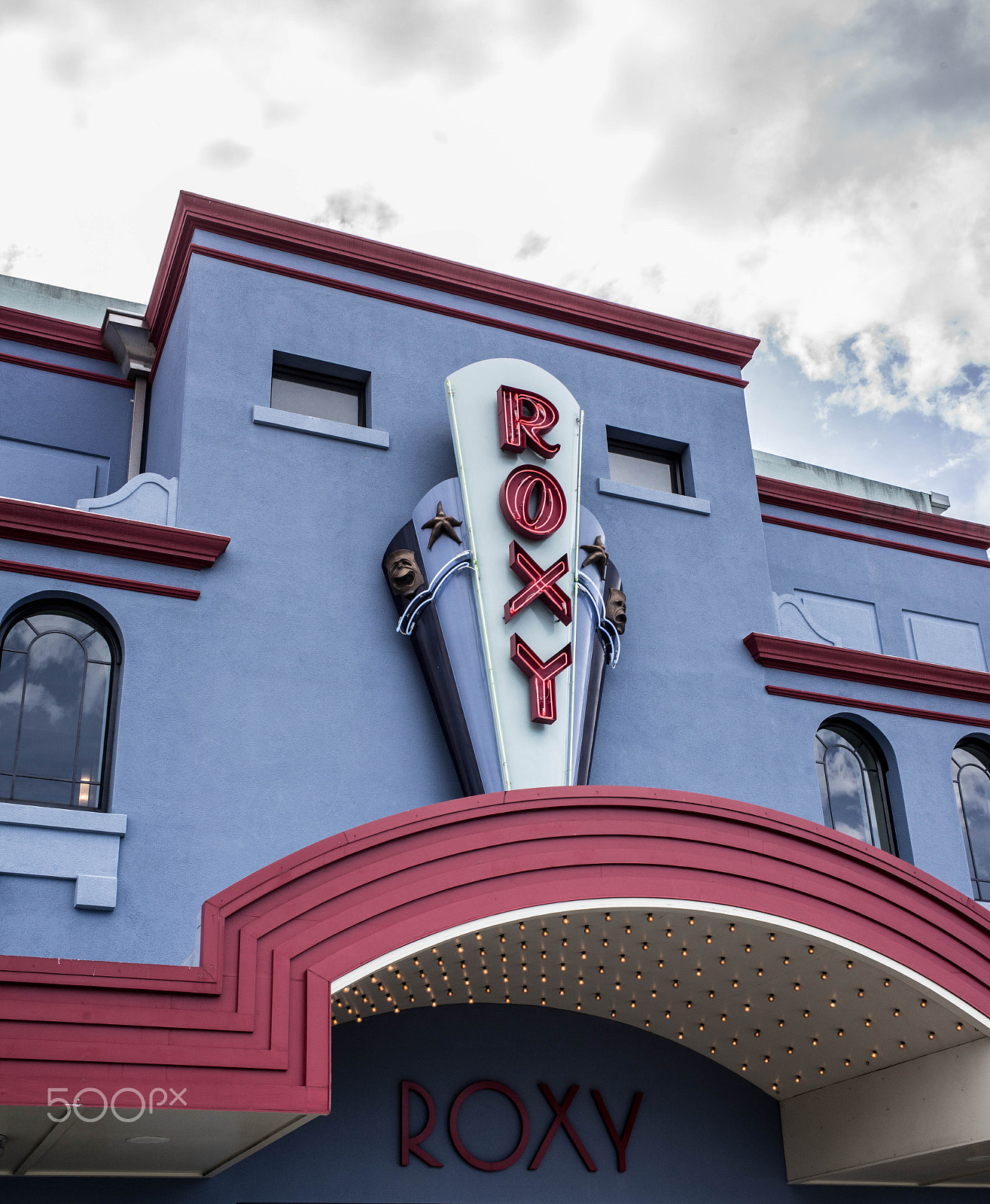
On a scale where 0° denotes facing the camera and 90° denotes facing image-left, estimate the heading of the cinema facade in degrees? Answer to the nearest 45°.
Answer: approximately 315°
